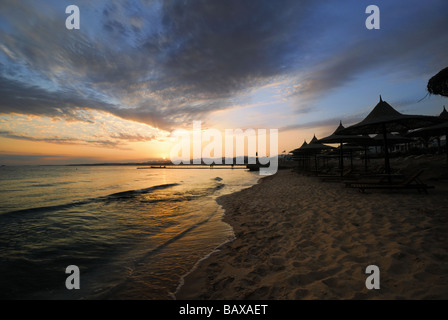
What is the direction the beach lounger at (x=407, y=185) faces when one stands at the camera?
facing to the left of the viewer

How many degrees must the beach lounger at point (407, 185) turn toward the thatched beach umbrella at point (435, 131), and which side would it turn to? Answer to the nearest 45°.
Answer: approximately 90° to its right
